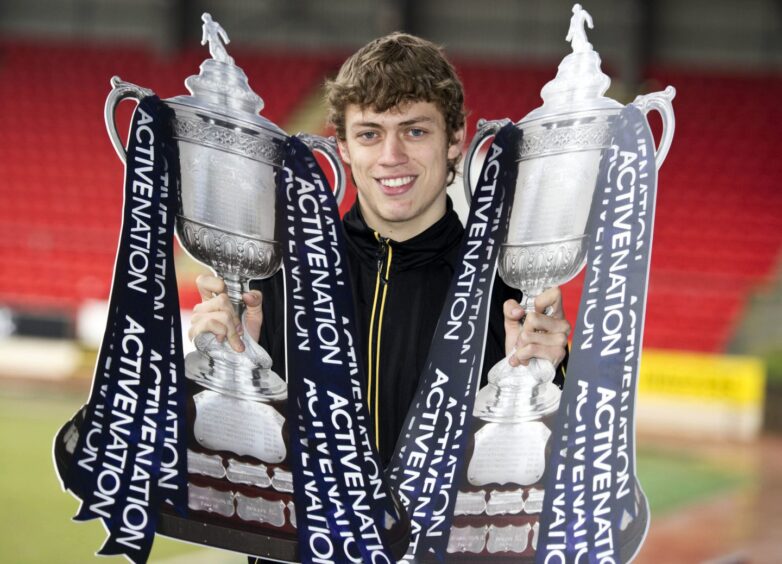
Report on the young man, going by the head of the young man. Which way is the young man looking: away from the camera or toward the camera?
toward the camera
